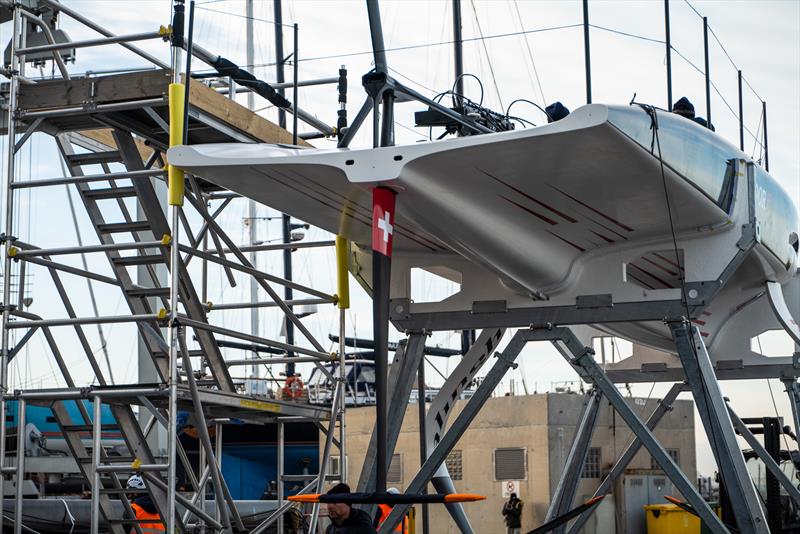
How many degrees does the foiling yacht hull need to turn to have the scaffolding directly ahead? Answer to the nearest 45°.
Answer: approximately 135° to its left

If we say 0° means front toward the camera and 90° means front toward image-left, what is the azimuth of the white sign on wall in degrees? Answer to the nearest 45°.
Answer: approximately 0°

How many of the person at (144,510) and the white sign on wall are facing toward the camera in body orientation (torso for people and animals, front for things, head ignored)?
1

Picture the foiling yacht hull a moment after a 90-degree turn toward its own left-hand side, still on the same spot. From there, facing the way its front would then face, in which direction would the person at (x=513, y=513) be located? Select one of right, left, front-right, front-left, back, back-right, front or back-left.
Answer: front-right

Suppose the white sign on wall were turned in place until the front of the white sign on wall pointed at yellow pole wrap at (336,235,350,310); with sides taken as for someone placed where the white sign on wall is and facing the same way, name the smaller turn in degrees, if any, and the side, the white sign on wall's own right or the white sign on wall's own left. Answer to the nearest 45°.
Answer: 0° — it already faces it

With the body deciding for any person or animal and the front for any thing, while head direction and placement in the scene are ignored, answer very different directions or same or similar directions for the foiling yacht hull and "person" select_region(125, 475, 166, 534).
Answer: very different directions

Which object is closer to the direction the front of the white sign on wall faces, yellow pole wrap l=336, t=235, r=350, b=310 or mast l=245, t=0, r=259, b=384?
the yellow pole wrap

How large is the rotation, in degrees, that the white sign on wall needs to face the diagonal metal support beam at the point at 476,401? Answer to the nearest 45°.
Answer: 0° — it already faces it

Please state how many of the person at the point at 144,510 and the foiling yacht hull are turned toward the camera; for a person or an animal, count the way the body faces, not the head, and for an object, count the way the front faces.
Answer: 0

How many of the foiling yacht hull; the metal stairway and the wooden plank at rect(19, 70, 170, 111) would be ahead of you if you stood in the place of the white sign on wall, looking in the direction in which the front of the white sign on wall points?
3

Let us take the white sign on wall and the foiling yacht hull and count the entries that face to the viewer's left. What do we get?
0
